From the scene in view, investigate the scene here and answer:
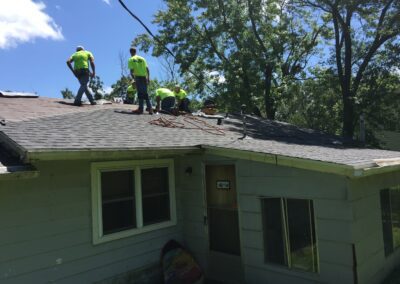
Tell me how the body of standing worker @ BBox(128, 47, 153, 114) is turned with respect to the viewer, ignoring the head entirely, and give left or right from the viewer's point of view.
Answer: facing away from the viewer and to the left of the viewer

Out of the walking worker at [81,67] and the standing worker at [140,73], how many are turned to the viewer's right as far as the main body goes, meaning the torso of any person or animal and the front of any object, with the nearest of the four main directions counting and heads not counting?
0

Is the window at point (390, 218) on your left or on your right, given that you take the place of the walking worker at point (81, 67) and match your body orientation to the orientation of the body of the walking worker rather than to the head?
on your right

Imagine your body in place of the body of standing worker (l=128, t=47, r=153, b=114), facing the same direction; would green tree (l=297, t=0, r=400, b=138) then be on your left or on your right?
on your right

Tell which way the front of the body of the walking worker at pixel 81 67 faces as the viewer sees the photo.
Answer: away from the camera

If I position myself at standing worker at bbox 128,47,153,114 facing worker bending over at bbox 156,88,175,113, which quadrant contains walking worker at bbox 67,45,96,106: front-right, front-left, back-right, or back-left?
back-left
